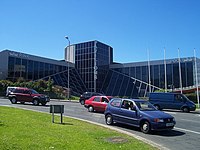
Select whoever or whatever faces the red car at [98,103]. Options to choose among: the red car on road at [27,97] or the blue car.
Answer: the red car on road

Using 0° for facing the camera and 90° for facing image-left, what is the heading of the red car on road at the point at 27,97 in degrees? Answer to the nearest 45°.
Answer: approximately 315°

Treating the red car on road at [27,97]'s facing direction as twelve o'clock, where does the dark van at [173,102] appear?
The dark van is roughly at 11 o'clock from the red car on road.

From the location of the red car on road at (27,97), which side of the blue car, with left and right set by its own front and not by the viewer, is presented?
back

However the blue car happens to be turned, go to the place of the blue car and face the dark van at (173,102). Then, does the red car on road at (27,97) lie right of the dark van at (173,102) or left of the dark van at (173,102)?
left
